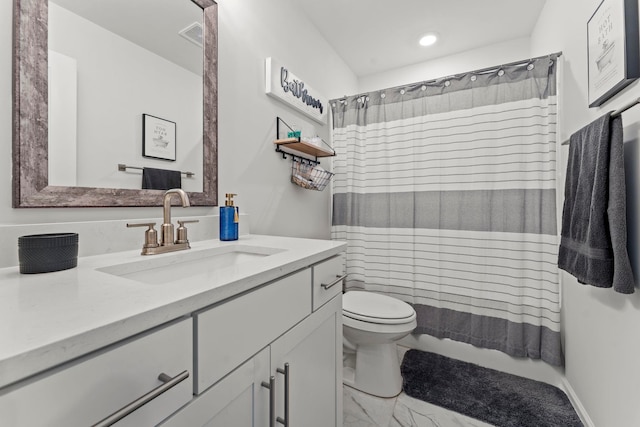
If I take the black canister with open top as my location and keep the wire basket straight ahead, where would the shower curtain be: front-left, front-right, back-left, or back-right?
front-right

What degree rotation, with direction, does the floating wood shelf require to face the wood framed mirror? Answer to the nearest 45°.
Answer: approximately 90° to its right

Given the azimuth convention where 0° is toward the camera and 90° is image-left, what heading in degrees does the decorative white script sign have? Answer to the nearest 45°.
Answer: approximately 315°

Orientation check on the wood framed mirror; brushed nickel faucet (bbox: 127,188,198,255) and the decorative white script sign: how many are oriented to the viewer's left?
0

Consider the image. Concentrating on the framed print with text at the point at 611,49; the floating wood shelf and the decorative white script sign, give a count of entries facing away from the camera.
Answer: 0

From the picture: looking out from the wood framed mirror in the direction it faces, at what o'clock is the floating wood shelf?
The floating wood shelf is roughly at 10 o'clock from the wood framed mirror.

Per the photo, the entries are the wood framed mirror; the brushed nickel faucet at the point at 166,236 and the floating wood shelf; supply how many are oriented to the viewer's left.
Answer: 0

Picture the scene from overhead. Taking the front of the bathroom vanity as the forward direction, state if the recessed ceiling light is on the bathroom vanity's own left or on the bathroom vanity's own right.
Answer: on the bathroom vanity's own left

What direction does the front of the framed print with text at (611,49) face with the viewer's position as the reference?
facing the viewer and to the left of the viewer

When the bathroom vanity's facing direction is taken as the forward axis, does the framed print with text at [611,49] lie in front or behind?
in front

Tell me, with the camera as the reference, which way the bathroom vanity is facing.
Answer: facing the viewer and to the right of the viewer

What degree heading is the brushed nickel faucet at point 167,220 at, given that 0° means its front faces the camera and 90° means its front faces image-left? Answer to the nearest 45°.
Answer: approximately 315°
